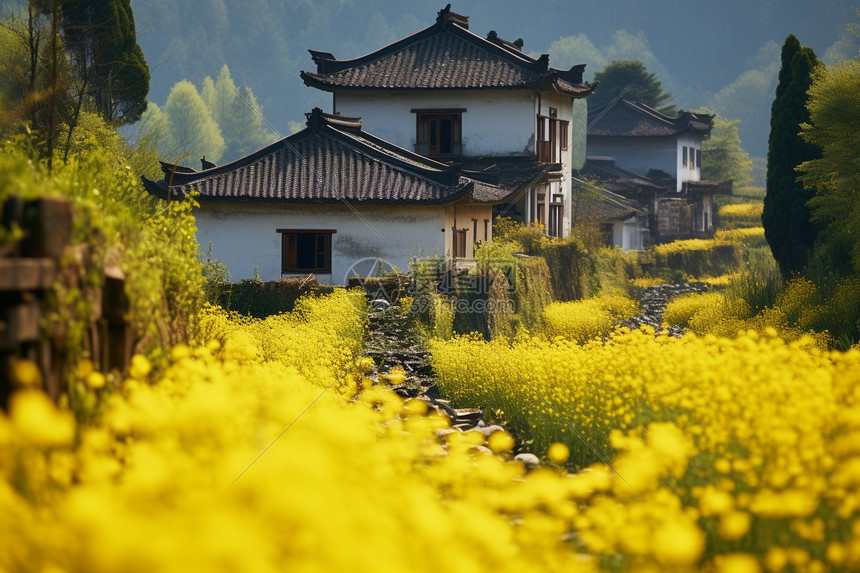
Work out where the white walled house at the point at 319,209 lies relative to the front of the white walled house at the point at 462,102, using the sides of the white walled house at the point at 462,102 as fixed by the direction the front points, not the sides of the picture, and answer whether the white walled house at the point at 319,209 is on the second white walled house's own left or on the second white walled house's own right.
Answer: on the second white walled house's own right

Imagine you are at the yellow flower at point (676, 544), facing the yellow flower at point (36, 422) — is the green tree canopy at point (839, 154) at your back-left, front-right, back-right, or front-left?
back-right
